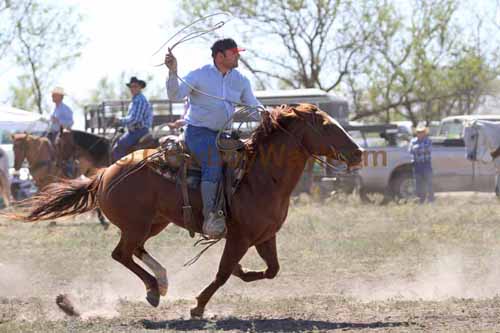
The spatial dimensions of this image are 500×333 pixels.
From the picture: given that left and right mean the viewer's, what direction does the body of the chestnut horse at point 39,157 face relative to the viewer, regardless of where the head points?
facing to the left of the viewer

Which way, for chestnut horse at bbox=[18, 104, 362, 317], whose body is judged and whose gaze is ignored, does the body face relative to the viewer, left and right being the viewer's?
facing to the right of the viewer

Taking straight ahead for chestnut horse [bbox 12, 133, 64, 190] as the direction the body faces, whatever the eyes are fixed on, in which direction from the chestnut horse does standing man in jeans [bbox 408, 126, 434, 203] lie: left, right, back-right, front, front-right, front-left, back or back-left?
back

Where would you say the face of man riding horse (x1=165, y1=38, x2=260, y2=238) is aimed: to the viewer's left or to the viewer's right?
to the viewer's right

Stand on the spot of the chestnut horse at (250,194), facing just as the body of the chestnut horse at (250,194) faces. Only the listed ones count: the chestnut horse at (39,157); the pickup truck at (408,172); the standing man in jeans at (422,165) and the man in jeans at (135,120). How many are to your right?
0

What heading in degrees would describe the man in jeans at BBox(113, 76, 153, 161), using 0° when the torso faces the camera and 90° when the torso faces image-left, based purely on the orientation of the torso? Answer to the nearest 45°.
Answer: approximately 90°

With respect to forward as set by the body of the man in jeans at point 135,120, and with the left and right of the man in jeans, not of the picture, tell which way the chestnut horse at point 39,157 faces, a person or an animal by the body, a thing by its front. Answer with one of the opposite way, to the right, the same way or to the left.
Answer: the same way

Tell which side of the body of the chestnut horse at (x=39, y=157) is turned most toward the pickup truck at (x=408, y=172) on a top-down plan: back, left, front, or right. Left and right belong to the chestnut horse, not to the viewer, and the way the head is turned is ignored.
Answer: back
